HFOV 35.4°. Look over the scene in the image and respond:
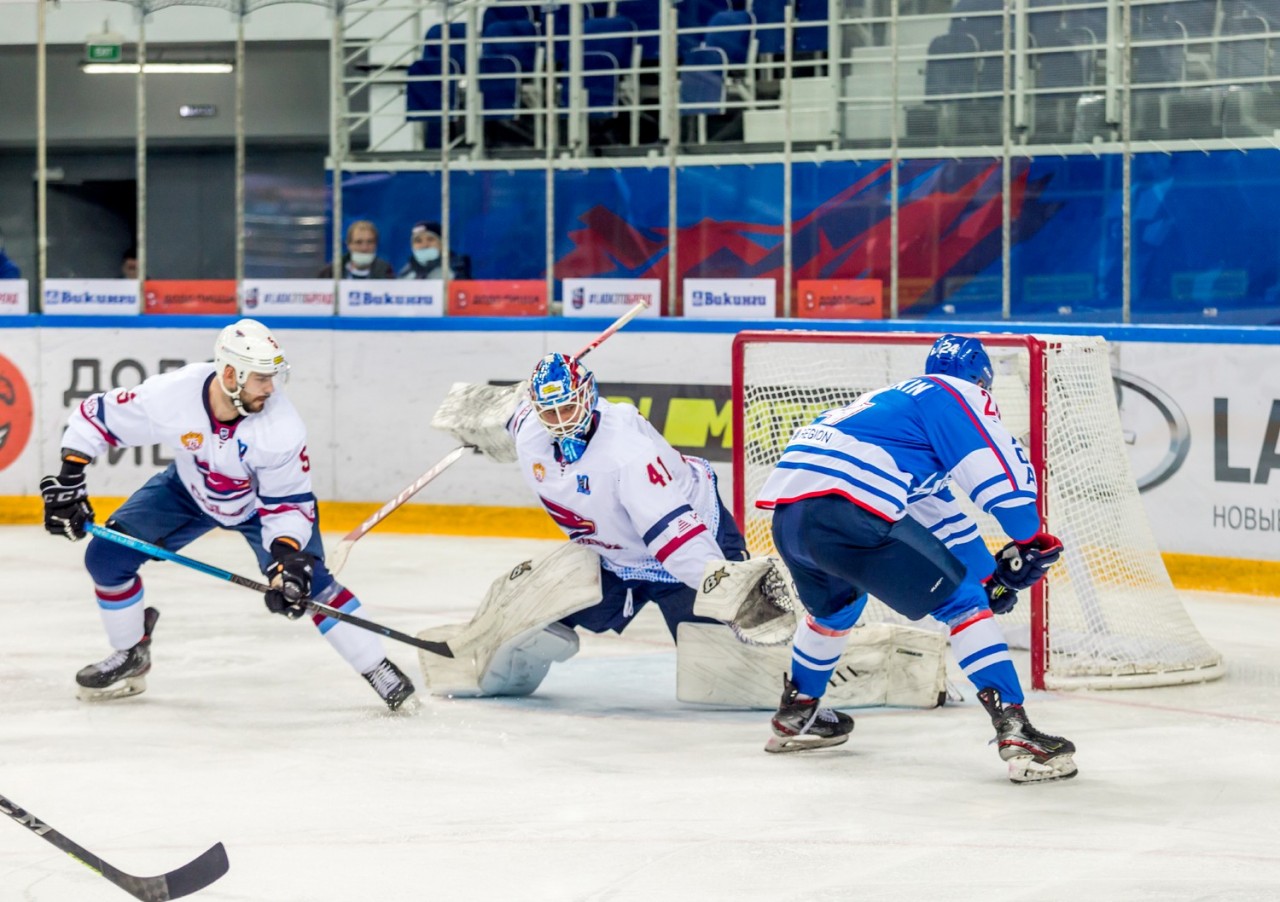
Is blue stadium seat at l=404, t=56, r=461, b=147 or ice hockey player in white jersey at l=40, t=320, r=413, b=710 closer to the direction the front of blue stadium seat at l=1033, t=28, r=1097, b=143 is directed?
the ice hockey player in white jersey

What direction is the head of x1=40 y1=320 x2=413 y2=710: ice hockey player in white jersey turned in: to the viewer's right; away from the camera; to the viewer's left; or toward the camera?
to the viewer's right

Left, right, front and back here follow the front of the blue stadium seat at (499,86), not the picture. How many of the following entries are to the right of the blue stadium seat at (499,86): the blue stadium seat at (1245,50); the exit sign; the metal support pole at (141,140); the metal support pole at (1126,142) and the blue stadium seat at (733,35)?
2

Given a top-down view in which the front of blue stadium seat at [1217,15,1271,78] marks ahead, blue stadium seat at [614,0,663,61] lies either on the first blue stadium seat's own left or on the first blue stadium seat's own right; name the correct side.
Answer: on the first blue stadium seat's own right

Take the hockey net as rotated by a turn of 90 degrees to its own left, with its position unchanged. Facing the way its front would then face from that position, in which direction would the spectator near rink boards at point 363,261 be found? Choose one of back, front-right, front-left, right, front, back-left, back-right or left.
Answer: back

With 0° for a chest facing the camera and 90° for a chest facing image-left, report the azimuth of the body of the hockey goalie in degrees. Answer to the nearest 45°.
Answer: approximately 45°

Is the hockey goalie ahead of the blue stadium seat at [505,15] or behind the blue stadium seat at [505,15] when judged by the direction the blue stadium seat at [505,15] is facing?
ahead

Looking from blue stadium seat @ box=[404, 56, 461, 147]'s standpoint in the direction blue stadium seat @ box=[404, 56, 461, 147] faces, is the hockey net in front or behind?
in front

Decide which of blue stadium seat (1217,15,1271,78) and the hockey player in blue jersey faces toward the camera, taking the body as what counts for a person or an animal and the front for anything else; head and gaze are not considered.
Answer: the blue stadium seat

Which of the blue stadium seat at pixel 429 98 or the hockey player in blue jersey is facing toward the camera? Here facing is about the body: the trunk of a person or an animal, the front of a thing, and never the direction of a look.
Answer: the blue stadium seat

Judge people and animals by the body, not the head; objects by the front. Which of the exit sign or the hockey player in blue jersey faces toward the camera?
the exit sign

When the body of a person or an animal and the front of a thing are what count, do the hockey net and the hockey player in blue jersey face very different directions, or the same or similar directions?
very different directions

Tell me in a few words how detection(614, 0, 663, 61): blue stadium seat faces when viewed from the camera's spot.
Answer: facing the viewer

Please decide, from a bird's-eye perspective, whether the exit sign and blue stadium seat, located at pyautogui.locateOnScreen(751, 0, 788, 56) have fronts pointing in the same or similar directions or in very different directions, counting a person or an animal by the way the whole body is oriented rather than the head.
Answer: same or similar directions

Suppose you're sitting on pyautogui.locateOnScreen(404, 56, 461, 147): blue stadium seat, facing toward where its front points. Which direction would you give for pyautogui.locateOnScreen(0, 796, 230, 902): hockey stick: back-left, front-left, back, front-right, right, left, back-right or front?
front

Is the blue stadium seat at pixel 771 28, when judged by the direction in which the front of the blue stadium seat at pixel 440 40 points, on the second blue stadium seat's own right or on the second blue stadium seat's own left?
on the second blue stadium seat's own left

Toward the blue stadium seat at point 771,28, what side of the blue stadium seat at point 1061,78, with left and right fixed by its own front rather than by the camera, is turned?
right

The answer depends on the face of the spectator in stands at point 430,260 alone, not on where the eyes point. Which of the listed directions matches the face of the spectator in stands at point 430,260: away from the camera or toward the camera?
toward the camera

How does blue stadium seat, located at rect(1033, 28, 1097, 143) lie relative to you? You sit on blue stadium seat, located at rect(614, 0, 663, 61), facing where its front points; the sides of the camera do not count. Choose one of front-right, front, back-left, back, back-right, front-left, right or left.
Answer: front-left

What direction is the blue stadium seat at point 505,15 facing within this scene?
toward the camera
